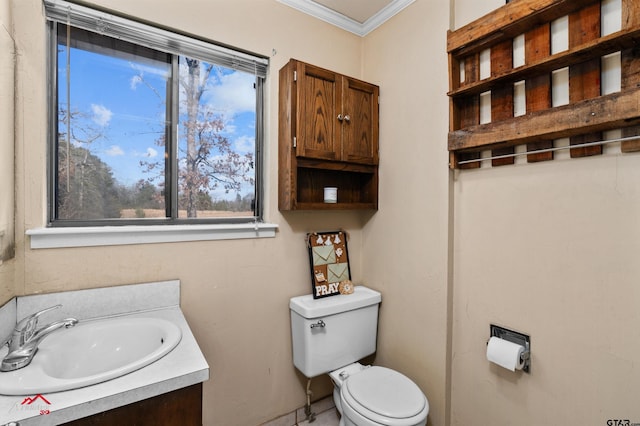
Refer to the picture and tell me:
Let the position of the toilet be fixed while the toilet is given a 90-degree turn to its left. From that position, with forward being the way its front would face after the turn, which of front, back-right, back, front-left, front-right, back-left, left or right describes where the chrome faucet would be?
back

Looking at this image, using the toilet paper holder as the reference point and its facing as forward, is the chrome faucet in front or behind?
in front

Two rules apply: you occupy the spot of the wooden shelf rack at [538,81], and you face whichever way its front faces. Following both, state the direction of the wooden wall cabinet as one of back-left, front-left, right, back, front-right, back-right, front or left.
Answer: front-right

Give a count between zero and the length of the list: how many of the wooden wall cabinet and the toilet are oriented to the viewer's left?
0

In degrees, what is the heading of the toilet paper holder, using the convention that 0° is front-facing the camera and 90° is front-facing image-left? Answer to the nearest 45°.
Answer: approximately 45°

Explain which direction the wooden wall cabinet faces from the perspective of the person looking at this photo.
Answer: facing the viewer and to the right of the viewer

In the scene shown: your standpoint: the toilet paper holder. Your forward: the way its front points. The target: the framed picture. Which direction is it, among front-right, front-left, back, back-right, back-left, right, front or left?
front-right

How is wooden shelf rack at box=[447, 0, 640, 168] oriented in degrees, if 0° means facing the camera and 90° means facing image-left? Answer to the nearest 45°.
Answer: approximately 45°
